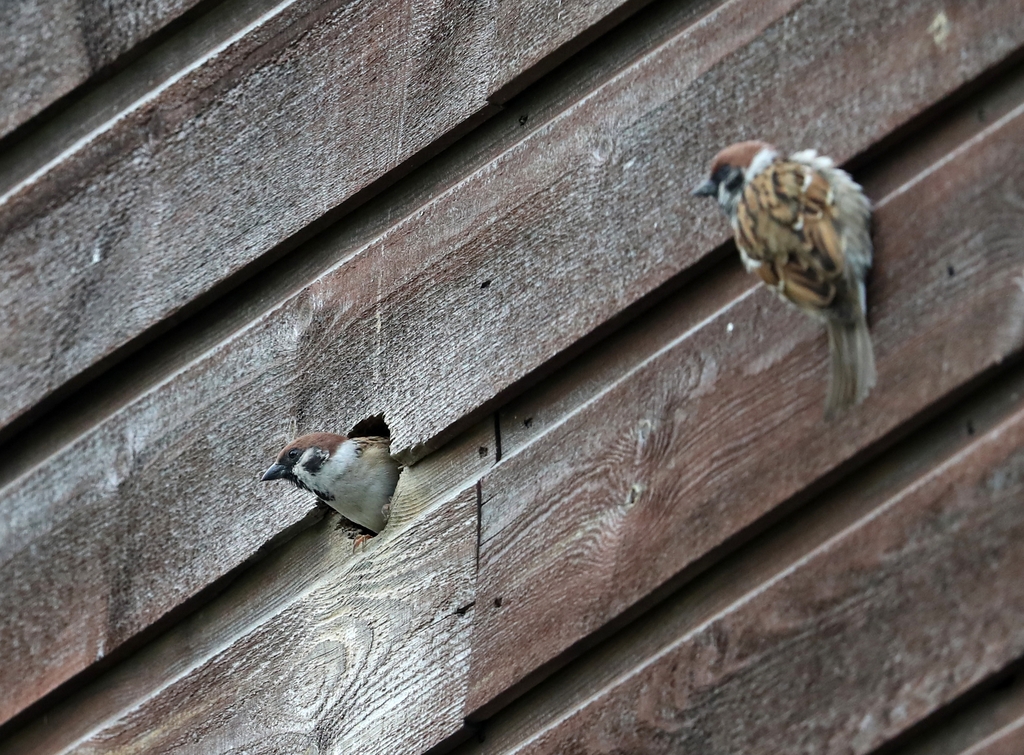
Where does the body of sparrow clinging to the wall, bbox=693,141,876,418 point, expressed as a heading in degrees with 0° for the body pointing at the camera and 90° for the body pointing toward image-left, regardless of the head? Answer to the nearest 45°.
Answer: approximately 135°

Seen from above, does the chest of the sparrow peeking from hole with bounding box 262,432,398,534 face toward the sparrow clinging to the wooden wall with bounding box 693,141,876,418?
no

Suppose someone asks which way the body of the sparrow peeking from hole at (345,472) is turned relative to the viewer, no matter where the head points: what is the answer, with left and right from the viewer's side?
facing to the left of the viewer

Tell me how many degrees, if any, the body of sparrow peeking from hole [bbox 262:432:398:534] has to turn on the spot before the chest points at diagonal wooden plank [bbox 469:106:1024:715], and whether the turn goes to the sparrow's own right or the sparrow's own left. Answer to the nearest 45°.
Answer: approximately 135° to the sparrow's own left
